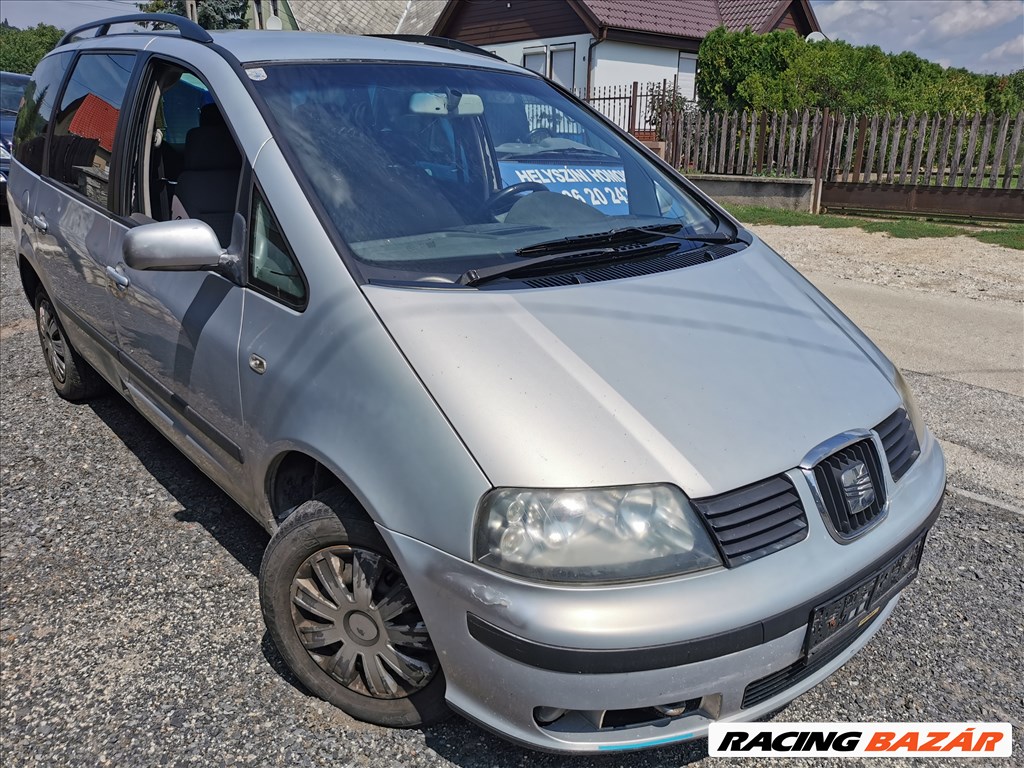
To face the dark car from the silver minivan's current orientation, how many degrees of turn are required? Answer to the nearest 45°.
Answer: approximately 180°

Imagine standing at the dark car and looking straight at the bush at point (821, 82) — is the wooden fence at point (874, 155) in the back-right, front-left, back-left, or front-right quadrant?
front-right

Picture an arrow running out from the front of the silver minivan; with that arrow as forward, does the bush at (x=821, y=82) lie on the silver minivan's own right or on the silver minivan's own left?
on the silver minivan's own left

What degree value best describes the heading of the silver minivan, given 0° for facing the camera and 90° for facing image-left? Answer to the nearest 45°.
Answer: approximately 315°

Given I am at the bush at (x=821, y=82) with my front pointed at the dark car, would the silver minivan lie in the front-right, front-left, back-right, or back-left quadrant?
front-left

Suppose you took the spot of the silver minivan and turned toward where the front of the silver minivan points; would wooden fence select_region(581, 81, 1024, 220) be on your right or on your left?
on your left

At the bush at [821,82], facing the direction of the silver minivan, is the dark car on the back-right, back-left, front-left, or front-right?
front-right
